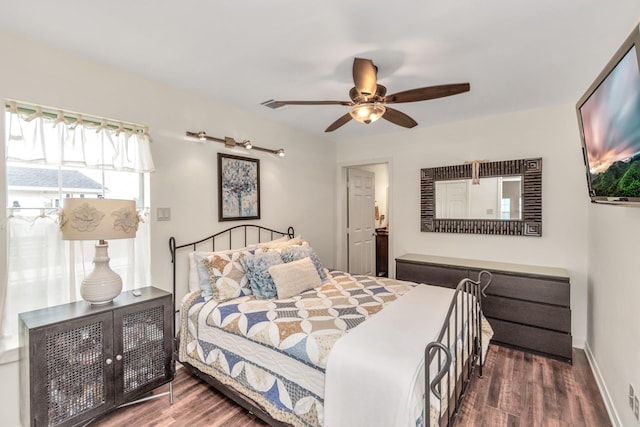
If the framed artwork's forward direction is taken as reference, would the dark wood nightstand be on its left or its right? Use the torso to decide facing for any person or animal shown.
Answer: on its right

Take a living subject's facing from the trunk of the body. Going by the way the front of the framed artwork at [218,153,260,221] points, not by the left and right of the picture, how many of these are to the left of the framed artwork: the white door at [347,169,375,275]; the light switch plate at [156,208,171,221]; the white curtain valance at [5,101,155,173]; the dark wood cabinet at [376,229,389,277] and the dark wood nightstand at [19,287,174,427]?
2

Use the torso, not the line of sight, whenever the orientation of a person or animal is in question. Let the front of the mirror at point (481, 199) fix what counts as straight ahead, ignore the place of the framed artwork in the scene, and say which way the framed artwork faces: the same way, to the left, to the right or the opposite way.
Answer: to the left

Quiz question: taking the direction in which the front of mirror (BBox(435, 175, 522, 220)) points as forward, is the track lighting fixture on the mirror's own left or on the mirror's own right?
on the mirror's own right

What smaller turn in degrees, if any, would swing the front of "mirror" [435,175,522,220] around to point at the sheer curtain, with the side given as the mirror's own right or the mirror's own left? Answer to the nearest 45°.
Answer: approximately 45° to the mirror's own right

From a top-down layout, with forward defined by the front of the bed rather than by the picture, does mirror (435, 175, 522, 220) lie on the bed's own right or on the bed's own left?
on the bed's own left

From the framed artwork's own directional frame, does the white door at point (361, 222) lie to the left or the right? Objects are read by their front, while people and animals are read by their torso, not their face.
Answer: on its left

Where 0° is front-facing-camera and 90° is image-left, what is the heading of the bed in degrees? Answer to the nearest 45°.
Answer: approximately 315°

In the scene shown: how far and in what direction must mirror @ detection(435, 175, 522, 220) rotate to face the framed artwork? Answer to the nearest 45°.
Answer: approximately 45° to its right

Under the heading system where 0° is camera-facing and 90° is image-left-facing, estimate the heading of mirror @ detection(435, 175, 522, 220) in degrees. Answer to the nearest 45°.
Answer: approximately 0°
